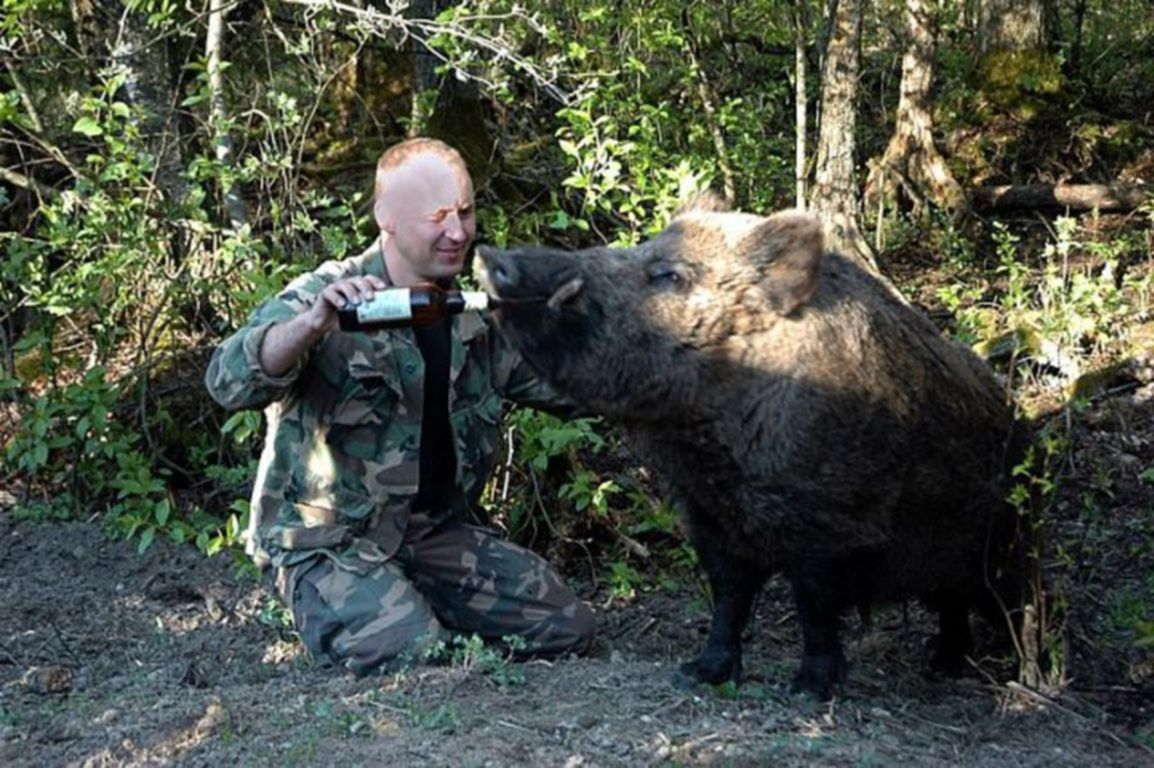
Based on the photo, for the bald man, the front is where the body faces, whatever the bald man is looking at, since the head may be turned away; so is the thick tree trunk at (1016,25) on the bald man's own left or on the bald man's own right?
on the bald man's own left

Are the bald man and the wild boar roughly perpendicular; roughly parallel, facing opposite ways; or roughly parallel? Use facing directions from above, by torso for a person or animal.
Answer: roughly perpendicular

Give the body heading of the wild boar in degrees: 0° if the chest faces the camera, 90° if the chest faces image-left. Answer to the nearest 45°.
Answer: approximately 45°

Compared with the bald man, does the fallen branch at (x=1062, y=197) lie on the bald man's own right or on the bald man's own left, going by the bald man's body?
on the bald man's own left

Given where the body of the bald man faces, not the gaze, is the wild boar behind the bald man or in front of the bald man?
in front

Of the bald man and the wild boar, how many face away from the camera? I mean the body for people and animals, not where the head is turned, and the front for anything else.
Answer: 0

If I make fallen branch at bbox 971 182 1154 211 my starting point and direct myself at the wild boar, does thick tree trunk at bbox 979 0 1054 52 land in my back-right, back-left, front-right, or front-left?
back-right

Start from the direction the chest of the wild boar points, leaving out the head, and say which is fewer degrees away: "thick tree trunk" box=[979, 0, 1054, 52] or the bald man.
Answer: the bald man

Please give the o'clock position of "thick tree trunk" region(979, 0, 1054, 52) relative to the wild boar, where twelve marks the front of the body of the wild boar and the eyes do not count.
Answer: The thick tree trunk is roughly at 5 o'clock from the wild boar.

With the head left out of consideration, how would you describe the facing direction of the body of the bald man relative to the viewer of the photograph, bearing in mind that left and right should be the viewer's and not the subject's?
facing the viewer and to the right of the viewer
